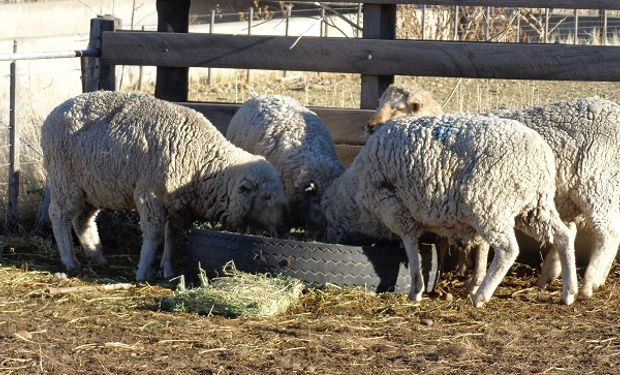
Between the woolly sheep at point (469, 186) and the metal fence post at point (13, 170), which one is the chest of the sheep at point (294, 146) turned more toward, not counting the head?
the woolly sheep

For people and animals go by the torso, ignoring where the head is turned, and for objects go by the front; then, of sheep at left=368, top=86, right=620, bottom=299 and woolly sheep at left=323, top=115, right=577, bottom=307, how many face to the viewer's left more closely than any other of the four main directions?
2

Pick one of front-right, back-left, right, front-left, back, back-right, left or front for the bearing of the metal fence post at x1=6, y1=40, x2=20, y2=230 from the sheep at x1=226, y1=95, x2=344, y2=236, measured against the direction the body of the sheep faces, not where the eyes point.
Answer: back-right

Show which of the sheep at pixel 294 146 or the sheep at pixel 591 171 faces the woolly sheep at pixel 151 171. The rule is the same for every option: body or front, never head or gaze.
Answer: the sheep at pixel 591 171

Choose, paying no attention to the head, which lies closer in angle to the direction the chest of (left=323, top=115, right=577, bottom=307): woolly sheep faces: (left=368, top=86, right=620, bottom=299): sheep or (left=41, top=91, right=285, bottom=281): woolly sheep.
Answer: the woolly sheep

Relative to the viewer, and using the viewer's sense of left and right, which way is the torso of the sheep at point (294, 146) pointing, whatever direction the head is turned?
facing the viewer and to the right of the viewer

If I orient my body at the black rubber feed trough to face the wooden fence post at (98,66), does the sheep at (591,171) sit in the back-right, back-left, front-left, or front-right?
back-right

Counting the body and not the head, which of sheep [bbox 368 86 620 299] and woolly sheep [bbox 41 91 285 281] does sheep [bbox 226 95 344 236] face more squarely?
the sheep

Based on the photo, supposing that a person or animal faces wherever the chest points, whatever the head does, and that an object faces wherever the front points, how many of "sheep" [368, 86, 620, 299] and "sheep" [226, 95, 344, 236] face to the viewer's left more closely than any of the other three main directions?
1

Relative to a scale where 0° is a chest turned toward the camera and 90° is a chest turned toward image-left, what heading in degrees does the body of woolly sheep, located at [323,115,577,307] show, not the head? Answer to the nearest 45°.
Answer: approximately 90°

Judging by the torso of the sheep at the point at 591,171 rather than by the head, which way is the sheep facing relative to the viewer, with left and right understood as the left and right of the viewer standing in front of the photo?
facing to the left of the viewer
